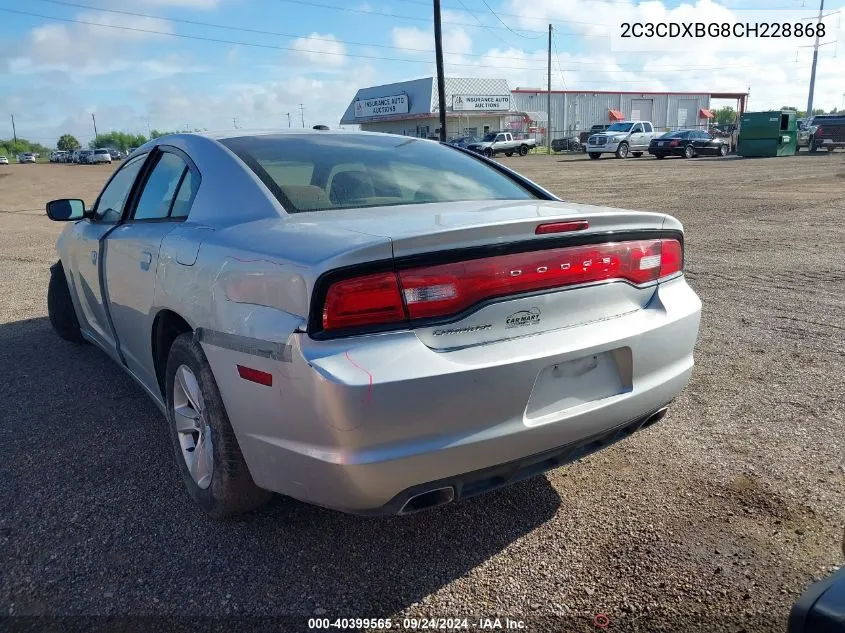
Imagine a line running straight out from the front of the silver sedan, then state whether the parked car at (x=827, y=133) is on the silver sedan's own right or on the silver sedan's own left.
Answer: on the silver sedan's own right

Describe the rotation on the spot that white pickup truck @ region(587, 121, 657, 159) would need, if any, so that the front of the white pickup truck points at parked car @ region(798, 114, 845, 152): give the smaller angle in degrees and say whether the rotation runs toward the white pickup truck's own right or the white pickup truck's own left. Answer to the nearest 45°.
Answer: approximately 135° to the white pickup truck's own left

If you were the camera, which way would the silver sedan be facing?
facing away from the viewer and to the left of the viewer

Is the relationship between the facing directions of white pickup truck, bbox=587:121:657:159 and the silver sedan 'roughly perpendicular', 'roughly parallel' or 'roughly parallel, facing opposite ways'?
roughly perpendicular

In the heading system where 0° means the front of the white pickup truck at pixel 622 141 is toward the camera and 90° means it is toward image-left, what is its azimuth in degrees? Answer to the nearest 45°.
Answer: approximately 45°

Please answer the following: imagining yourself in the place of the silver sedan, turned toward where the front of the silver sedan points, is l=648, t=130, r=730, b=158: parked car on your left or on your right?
on your right

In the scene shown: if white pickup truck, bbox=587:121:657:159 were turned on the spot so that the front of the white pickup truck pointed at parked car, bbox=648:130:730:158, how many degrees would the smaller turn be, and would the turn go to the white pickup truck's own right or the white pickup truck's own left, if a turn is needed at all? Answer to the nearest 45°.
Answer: approximately 90° to the white pickup truck's own left

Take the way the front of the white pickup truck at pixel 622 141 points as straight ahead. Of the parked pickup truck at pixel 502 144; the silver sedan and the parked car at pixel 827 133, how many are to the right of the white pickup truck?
1

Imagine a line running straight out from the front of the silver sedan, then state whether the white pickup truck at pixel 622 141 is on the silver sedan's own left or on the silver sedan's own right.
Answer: on the silver sedan's own right

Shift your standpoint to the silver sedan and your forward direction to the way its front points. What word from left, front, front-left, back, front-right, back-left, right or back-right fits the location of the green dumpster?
right

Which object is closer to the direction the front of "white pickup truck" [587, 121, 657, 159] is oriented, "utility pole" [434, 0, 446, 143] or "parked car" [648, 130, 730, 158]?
the utility pole

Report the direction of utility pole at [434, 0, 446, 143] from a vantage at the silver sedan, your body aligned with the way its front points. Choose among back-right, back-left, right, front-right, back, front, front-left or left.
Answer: front-right

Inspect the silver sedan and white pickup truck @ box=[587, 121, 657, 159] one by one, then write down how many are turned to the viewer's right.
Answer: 0
